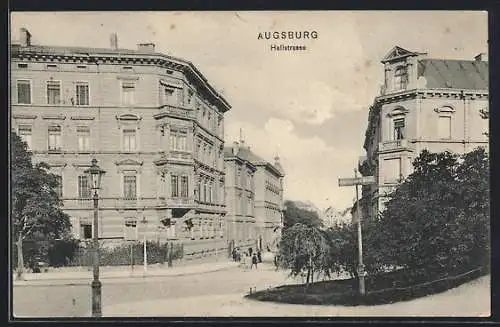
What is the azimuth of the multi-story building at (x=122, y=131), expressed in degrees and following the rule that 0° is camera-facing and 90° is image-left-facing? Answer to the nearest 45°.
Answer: approximately 315°

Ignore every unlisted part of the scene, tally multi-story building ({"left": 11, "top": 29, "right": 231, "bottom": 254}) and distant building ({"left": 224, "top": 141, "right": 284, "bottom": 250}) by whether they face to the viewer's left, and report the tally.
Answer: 0

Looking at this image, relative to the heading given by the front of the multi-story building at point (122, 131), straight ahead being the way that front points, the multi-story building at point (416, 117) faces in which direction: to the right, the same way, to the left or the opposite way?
the same way

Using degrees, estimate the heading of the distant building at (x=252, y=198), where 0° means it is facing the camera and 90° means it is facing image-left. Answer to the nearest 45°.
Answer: approximately 315°

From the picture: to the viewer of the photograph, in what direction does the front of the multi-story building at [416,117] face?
facing the viewer and to the left of the viewer

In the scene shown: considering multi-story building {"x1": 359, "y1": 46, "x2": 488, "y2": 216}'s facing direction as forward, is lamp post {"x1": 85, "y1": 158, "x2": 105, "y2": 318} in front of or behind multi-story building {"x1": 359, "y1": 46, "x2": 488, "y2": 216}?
in front

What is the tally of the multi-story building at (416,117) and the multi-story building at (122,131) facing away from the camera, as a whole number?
0
